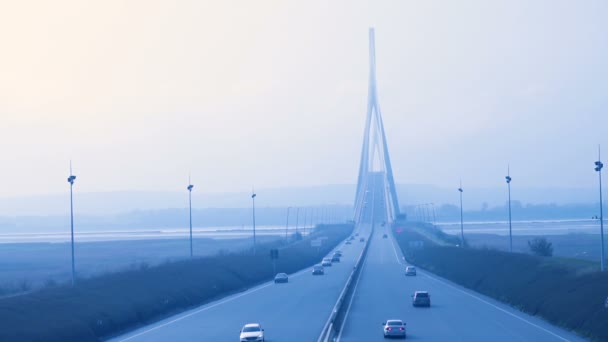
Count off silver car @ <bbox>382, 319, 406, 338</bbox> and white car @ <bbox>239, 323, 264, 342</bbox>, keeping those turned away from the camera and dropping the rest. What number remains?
1

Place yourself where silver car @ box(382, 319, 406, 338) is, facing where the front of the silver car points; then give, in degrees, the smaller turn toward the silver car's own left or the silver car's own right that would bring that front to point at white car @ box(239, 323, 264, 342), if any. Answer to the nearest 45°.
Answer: approximately 90° to the silver car's own left

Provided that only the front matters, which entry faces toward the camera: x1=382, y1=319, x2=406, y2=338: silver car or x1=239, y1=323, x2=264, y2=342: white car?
the white car

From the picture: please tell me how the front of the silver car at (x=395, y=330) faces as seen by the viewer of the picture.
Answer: facing away from the viewer

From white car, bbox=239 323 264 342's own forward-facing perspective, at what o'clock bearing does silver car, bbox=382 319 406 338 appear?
The silver car is roughly at 9 o'clock from the white car.

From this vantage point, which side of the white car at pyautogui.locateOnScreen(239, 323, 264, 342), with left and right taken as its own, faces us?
front

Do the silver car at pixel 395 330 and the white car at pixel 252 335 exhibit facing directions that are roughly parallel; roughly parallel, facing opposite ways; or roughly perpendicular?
roughly parallel, facing opposite ways
